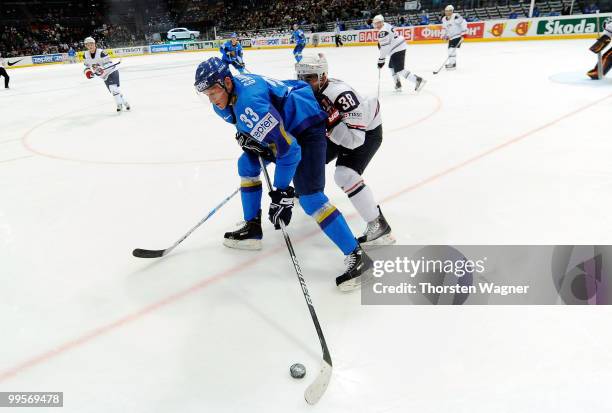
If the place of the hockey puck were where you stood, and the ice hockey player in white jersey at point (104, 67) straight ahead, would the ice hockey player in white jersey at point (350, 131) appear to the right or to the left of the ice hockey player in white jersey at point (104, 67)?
right

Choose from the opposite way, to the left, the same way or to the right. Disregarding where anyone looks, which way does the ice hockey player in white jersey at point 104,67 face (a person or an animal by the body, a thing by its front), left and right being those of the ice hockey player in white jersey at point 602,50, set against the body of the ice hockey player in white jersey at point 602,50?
to the left

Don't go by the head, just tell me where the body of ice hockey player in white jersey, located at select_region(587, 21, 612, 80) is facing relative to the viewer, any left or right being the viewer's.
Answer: facing to the left of the viewer

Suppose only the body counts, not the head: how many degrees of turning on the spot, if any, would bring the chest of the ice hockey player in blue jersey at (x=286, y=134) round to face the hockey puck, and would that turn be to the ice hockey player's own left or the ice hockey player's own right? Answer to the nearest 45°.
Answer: approximately 45° to the ice hockey player's own left

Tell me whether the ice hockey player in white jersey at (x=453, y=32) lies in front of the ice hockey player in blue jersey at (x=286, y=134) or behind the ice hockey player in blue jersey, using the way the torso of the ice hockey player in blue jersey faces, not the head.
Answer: behind

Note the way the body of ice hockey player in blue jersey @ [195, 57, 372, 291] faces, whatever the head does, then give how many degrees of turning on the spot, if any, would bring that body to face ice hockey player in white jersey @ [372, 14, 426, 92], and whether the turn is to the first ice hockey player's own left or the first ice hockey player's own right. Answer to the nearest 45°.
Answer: approximately 135° to the first ice hockey player's own right

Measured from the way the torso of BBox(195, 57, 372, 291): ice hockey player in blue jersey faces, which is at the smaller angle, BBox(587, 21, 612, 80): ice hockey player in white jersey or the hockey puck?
the hockey puck

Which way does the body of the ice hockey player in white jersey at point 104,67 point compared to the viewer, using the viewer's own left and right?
facing the viewer and to the left of the viewer

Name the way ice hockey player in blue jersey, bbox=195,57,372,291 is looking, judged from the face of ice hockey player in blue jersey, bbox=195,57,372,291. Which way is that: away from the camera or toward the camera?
toward the camera

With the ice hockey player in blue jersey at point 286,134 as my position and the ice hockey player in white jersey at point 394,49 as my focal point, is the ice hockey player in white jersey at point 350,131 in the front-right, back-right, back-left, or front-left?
front-right

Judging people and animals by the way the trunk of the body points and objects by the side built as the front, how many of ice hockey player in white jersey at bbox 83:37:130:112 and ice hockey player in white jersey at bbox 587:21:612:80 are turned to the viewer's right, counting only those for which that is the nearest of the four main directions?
0
